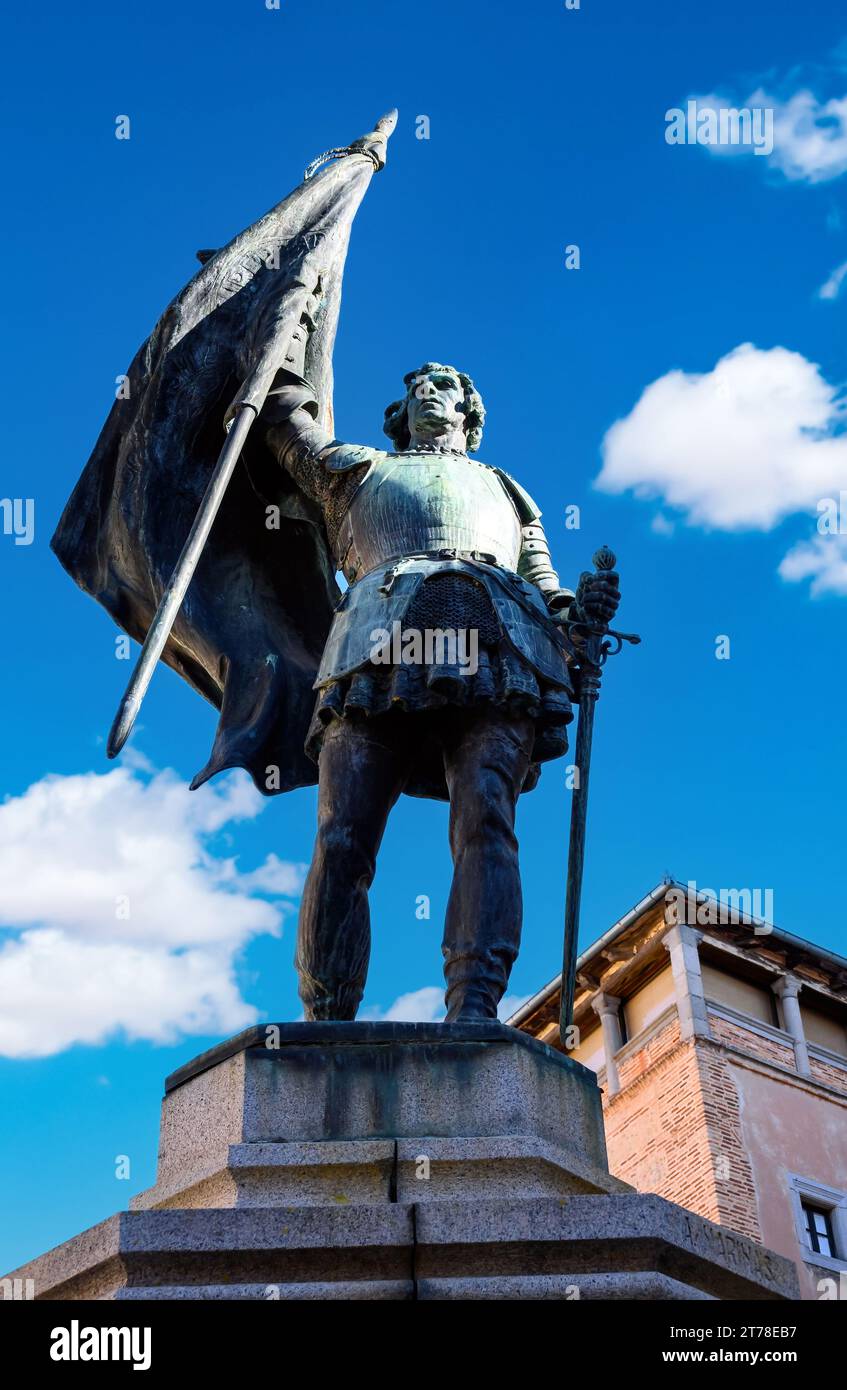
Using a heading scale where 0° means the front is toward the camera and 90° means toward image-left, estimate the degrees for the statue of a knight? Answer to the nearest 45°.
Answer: approximately 0°

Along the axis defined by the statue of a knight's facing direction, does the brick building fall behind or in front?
behind
